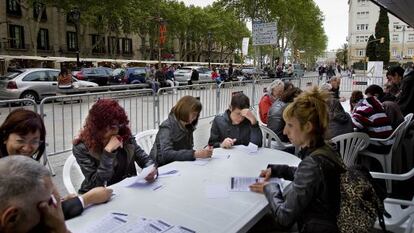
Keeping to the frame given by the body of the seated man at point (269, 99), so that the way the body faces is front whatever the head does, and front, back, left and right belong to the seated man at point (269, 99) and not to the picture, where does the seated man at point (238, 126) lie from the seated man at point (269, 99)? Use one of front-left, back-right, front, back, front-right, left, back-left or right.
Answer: right

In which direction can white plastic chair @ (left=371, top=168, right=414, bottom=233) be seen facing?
to the viewer's left

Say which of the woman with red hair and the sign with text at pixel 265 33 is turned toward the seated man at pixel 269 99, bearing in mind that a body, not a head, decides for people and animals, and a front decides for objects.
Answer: the sign with text

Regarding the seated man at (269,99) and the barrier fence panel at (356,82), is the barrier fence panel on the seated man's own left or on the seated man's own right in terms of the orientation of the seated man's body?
on the seated man's own left

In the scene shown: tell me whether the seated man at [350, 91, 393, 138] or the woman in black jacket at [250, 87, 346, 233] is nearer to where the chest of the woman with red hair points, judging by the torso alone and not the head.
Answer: the woman in black jacket

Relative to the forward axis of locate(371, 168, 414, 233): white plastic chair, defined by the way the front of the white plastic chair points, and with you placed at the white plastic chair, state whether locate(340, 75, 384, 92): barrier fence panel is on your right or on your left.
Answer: on your right

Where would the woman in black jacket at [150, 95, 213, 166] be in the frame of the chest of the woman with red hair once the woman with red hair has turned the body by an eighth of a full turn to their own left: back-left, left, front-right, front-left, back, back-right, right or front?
front-left

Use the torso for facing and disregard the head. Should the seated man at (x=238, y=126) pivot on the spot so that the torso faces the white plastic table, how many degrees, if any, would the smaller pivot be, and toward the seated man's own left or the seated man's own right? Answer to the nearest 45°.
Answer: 0° — they already face it

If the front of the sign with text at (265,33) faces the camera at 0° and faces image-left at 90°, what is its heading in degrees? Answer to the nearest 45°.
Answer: approximately 0°

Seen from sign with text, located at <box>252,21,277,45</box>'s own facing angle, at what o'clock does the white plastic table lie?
The white plastic table is roughly at 12 o'clock from the sign with text.

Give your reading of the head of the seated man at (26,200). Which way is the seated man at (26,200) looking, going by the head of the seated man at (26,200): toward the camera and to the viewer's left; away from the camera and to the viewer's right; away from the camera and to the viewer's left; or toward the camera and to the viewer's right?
away from the camera and to the viewer's right

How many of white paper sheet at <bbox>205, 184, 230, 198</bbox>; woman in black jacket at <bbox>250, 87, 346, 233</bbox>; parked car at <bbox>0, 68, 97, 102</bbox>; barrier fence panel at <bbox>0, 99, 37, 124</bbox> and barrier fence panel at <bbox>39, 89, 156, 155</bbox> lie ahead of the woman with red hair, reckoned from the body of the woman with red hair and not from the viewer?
2

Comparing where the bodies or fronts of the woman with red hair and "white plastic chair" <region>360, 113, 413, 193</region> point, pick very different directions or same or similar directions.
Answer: very different directions

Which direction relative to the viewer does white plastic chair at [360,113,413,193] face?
to the viewer's left
